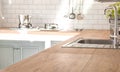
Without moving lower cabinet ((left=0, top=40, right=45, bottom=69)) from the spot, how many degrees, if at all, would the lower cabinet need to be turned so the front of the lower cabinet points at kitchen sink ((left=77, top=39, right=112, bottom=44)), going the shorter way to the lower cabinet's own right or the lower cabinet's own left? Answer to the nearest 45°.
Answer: approximately 45° to the lower cabinet's own left

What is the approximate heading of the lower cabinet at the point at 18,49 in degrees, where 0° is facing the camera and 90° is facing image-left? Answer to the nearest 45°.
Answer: approximately 0°
